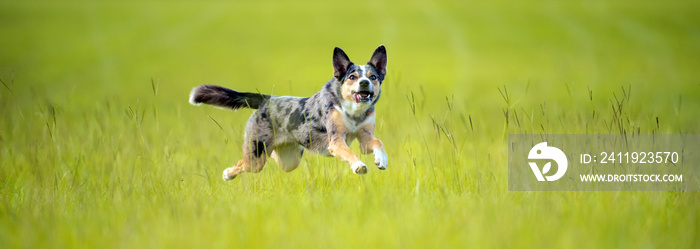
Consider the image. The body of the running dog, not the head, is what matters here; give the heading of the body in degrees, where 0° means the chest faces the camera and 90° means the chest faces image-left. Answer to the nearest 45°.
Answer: approximately 315°
